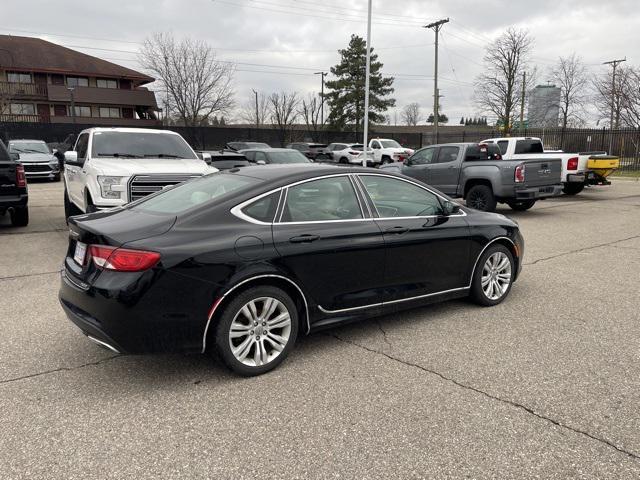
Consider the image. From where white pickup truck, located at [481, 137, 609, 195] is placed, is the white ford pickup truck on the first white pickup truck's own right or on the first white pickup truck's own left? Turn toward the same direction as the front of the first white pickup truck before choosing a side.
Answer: on the first white pickup truck's own left

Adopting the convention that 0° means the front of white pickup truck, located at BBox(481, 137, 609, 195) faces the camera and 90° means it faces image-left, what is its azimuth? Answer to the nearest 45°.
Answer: approximately 135°

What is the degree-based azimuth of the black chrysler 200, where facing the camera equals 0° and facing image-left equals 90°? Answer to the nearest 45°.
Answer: approximately 225°

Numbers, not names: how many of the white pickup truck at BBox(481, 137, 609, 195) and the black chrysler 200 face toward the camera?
0

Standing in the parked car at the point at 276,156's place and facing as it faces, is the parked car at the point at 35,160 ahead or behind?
behind

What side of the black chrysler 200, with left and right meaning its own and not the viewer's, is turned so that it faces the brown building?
left

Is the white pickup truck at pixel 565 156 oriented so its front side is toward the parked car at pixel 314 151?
yes

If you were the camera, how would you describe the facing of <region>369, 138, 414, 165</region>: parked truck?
facing the viewer and to the right of the viewer

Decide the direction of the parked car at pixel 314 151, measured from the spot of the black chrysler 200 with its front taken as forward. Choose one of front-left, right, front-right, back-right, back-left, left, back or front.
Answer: front-left

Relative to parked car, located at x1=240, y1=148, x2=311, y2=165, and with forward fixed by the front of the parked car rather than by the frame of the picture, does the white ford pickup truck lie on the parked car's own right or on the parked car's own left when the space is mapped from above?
on the parked car's own right

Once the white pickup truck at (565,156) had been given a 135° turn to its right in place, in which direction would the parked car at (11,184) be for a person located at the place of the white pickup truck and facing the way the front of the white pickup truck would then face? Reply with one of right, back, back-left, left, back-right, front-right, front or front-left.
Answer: back-right

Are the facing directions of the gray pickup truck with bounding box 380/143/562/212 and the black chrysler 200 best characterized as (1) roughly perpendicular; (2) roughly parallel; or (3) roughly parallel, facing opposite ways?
roughly perpendicular

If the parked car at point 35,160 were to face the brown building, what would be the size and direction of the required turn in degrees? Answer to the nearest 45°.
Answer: approximately 135° to its left

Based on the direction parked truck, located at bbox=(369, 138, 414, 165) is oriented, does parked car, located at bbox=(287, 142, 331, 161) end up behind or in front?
behind
